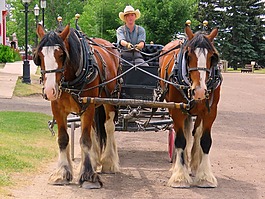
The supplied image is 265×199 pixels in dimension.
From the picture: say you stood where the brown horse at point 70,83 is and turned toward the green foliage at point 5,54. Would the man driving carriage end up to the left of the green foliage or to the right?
right

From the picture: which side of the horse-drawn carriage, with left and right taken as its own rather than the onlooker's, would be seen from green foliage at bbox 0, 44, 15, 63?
back

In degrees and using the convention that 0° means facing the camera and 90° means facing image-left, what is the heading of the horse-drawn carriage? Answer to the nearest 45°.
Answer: approximately 0°

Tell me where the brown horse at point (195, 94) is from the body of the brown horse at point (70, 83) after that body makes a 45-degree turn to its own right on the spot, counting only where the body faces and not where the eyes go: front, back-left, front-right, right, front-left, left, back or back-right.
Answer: back

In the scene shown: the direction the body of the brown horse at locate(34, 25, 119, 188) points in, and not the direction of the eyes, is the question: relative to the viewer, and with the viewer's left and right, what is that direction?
facing the viewer and to the left of the viewer

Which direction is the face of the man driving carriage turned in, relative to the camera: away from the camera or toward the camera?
toward the camera

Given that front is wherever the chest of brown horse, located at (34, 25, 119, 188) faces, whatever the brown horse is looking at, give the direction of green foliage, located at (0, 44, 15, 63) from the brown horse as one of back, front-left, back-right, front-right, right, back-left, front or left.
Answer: back-right
